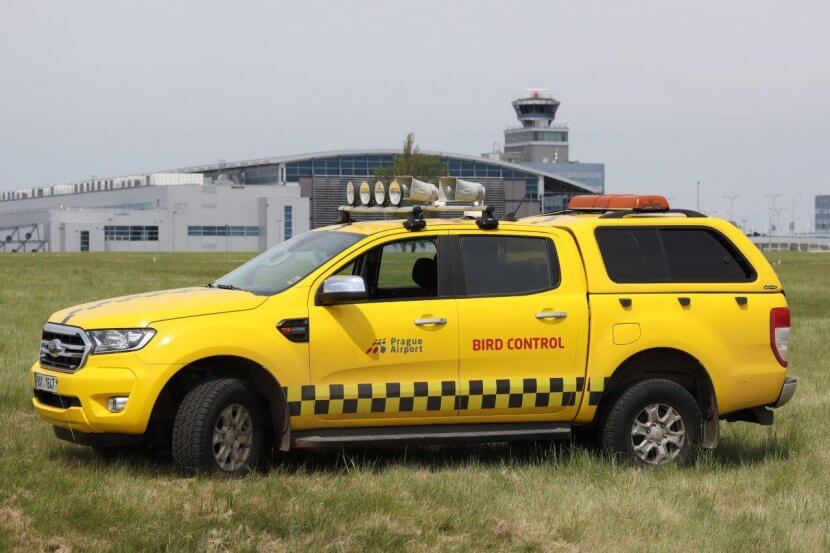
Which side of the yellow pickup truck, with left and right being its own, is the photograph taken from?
left
